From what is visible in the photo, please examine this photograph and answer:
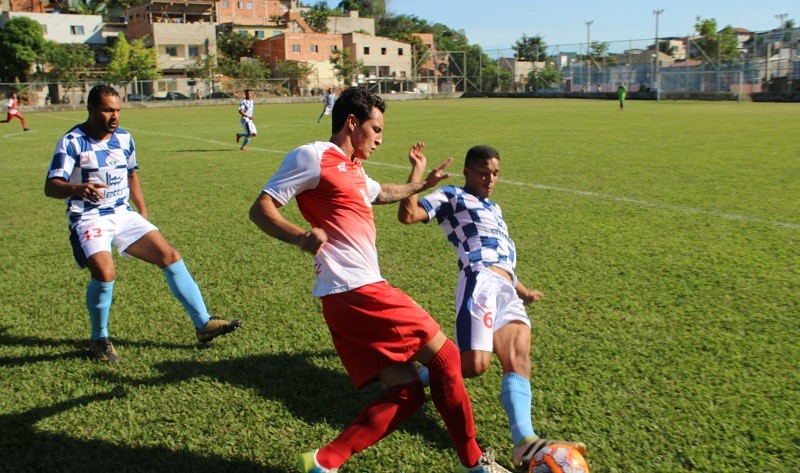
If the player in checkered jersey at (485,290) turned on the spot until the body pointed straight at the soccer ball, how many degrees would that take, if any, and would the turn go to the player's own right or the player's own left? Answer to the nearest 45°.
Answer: approximately 45° to the player's own right

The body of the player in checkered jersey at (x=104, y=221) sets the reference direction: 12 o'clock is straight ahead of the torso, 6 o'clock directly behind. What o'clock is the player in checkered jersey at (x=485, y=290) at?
the player in checkered jersey at (x=485, y=290) is roughly at 12 o'clock from the player in checkered jersey at (x=104, y=221).

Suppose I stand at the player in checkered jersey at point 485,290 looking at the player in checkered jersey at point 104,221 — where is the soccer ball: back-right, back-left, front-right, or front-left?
back-left

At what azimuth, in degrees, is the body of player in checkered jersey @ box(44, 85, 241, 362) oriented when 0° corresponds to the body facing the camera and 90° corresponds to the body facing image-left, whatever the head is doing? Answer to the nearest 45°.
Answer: approximately 315°

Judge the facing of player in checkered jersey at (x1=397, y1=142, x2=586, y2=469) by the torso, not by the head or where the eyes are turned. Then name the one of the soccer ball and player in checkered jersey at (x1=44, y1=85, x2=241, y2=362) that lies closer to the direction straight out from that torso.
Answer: the soccer ball

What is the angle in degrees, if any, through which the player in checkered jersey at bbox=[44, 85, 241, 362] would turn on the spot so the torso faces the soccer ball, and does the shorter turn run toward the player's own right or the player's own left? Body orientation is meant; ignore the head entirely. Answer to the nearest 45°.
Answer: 0° — they already face it

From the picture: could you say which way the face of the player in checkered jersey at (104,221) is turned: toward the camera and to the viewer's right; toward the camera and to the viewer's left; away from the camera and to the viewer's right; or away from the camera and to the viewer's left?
toward the camera and to the viewer's right
